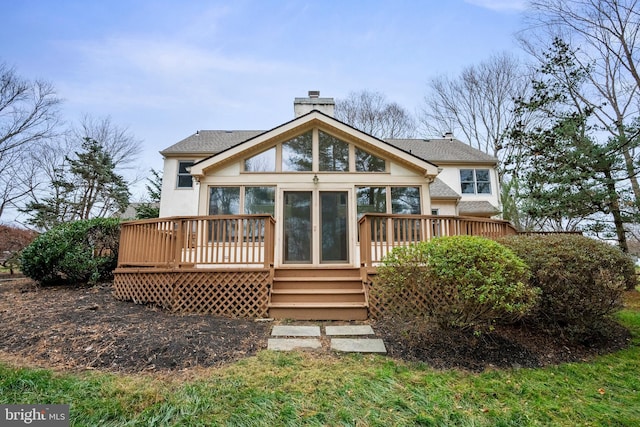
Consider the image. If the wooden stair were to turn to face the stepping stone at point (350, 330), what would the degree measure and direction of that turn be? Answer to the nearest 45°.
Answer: approximately 45° to its left

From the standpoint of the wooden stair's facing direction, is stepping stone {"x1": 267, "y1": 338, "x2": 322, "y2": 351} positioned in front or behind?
in front

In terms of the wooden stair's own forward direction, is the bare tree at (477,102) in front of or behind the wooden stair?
behind

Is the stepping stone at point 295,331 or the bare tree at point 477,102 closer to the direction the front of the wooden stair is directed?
the stepping stone

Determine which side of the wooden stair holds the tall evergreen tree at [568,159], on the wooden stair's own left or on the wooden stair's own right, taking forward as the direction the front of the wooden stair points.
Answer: on the wooden stair's own left

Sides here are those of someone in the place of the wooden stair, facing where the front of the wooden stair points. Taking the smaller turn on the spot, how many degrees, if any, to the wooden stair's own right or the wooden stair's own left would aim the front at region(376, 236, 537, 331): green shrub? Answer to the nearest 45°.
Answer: approximately 45° to the wooden stair's own left

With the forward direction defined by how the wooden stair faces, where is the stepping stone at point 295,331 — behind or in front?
in front

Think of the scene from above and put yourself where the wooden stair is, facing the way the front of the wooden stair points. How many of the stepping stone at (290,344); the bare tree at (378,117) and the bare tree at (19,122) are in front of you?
1

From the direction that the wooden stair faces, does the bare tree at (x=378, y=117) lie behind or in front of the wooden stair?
behind

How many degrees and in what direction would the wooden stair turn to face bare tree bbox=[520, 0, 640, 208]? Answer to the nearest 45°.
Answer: approximately 90° to its left

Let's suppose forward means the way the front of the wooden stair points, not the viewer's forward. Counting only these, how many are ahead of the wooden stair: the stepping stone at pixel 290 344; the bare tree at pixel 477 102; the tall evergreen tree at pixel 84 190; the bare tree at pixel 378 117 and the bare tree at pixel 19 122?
1

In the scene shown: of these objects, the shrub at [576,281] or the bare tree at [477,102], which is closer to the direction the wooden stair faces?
the shrub

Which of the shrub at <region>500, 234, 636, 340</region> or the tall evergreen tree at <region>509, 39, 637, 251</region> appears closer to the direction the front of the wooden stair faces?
the shrub

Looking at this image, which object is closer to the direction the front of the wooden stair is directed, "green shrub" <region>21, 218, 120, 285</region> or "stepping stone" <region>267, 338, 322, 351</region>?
the stepping stone

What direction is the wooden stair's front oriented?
toward the camera

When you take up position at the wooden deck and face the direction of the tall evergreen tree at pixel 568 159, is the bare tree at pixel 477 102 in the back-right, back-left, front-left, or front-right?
front-left

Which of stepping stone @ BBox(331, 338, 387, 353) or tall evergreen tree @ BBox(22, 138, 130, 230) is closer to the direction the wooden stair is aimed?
the stepping stone
